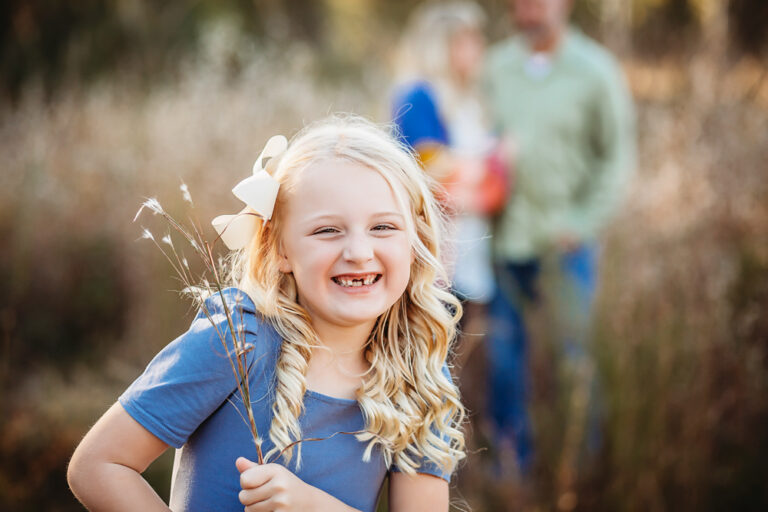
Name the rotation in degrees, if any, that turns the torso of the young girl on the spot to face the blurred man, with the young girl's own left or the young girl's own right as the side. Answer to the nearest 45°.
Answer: approximately 135° to the young girl's own left

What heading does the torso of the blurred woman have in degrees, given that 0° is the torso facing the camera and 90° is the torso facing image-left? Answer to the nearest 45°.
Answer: approximately 315°

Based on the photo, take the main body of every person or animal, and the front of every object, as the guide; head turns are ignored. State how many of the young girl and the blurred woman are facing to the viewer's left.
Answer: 0

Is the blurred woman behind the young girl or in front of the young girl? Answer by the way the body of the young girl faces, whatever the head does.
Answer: behind

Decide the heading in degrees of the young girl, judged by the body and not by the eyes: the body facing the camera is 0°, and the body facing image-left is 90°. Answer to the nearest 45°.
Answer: approximately 0°

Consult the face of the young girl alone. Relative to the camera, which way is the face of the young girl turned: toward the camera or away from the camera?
toward the camera

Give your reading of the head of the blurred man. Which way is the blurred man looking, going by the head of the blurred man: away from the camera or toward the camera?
toward the camera

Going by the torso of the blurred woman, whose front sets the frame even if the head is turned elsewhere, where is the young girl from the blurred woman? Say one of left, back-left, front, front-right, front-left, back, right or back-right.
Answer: front-right
